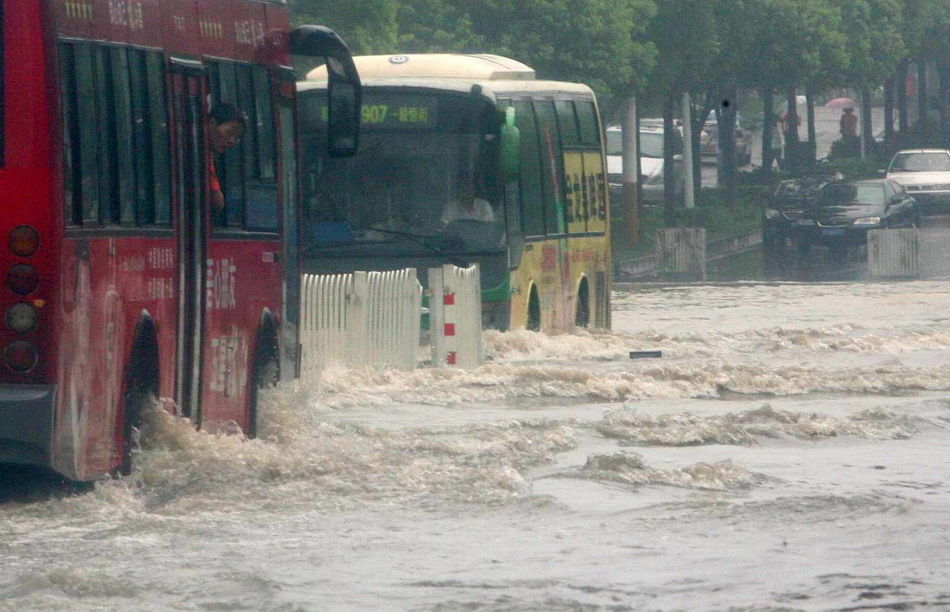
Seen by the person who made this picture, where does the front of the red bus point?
facing away from the viewer and to the right of the viewer

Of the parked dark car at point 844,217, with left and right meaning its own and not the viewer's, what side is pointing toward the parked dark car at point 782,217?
right

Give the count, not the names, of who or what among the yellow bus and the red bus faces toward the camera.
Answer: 1

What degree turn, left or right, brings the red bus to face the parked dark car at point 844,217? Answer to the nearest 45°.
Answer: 0° — it already faces it

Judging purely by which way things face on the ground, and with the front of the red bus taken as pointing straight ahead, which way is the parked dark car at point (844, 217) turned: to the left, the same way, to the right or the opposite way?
the opposite way

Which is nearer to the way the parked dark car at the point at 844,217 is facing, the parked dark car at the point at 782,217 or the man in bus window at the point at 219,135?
the man in bus window

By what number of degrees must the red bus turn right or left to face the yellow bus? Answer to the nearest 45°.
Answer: approximately 45° to its left

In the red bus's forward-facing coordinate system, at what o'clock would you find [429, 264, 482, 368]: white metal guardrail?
The white metal guardrail is roughly at 11 o'clock from the red bus.

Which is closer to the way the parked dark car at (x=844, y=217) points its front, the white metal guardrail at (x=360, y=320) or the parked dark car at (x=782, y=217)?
the white metal guardrail

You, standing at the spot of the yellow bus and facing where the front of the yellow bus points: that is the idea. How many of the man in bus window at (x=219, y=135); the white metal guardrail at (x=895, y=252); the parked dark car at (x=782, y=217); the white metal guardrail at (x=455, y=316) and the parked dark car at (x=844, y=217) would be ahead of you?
2
